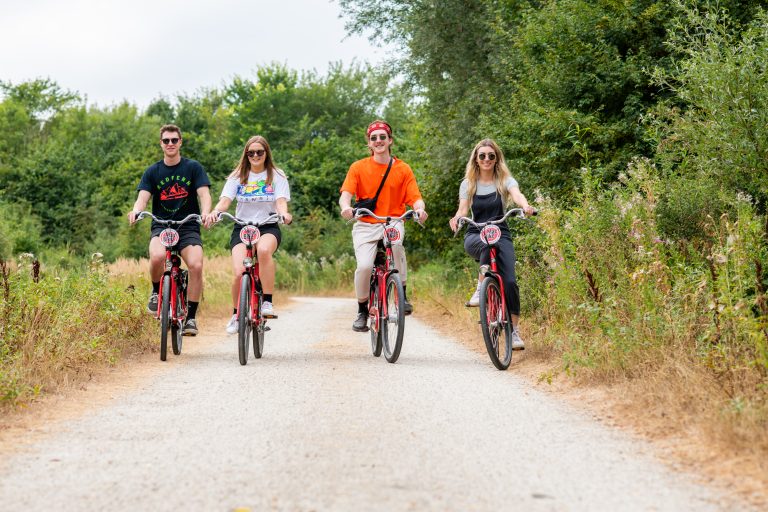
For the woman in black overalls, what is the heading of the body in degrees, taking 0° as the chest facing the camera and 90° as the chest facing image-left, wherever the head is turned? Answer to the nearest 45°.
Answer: approximately 0°

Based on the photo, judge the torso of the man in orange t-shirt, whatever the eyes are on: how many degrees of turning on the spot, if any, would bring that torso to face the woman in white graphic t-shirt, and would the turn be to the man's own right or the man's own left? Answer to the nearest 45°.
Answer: approximately 90° to the man's own right

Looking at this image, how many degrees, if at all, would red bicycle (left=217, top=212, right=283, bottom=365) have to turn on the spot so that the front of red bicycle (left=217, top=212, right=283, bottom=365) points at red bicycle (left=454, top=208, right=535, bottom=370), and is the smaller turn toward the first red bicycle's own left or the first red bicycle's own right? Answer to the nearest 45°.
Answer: approximately 90° to the first red bicycle's own left

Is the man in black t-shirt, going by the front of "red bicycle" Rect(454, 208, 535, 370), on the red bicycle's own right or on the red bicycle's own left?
on the red bicycle's own right

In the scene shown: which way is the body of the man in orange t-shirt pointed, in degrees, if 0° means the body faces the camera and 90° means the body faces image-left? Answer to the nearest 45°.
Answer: approximately 0°
